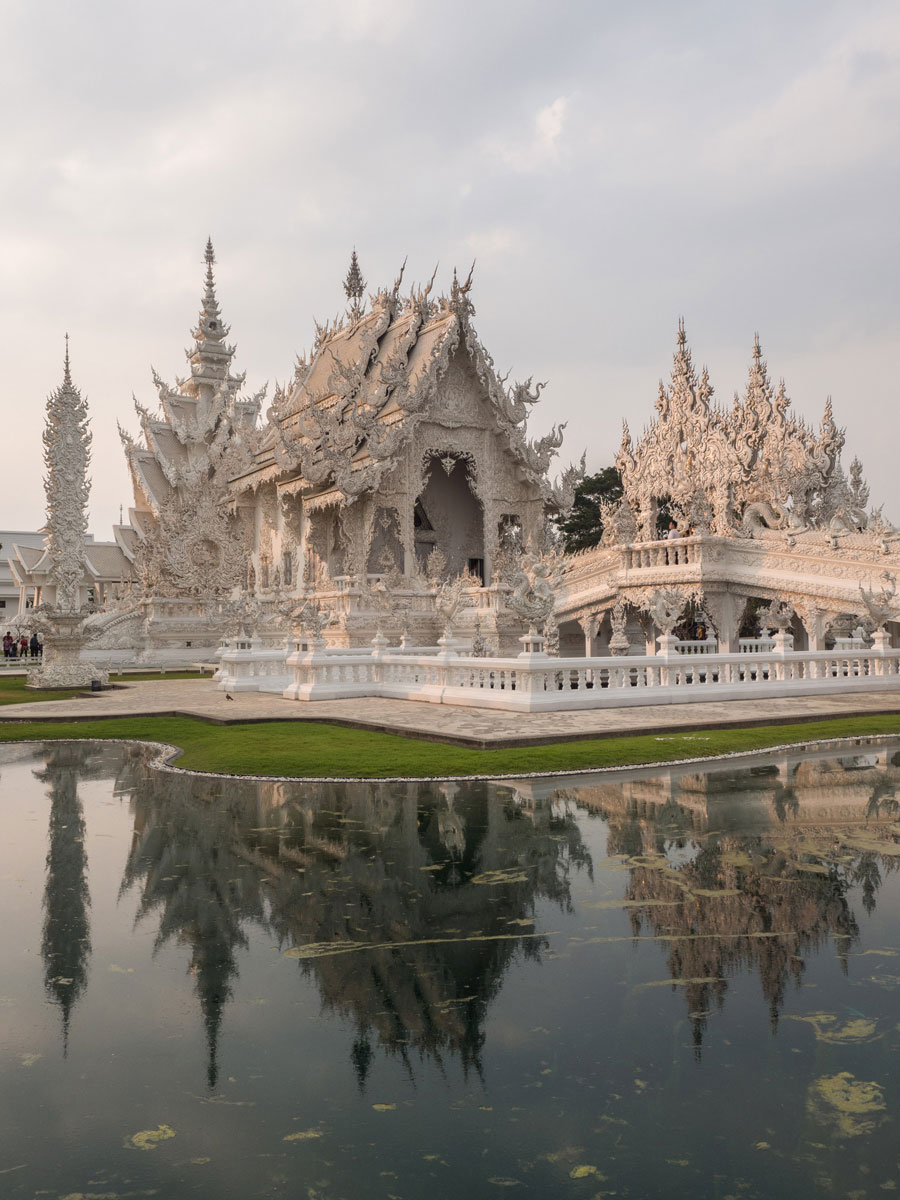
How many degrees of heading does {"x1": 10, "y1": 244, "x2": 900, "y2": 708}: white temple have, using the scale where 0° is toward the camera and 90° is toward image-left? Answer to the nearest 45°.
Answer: approximately 315°

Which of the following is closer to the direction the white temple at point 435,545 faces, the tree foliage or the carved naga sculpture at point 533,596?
the carved naga sculpture

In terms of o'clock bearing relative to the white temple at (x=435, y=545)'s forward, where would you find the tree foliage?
The tree foliage is roughly at 8 o'clock from the white temple.
